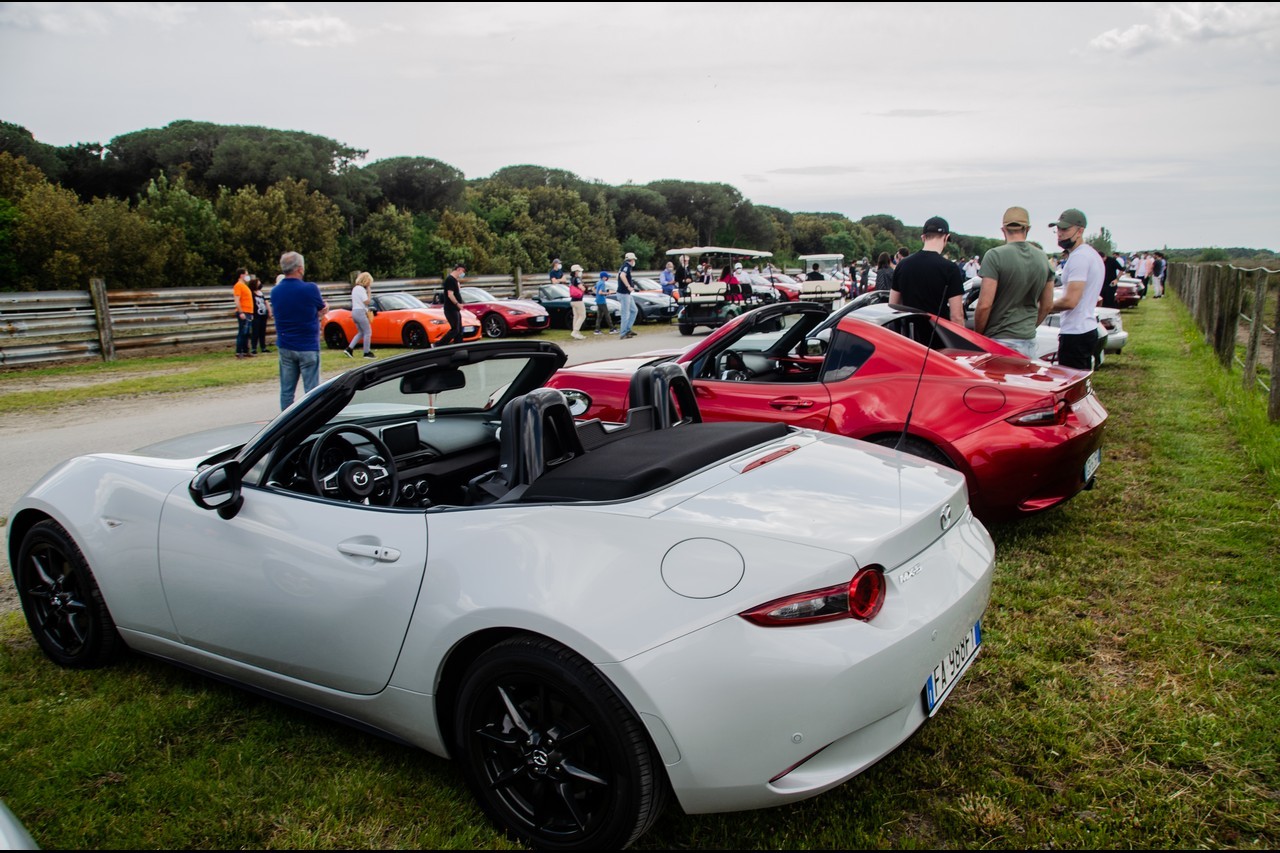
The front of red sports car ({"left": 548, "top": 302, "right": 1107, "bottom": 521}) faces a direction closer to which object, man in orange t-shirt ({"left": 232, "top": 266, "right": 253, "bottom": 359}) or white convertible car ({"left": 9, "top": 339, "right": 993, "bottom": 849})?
the man in orange t-shirt

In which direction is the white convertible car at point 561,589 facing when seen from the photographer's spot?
facing away from the viewer and to the left of the viewer

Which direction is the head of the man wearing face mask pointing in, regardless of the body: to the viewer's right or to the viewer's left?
to the viewer's left

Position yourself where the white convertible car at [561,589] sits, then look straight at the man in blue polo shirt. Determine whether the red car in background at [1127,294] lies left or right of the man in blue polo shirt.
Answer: right

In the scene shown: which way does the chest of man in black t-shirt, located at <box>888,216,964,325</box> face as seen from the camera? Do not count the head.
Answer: away from the camera

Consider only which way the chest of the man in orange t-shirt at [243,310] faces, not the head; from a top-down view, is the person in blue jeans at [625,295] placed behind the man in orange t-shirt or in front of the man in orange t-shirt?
in front

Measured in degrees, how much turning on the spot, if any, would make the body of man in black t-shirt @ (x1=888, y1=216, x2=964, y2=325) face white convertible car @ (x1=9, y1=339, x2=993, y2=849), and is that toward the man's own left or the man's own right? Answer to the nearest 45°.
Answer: approximately 180°

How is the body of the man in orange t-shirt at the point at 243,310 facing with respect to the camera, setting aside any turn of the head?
to the viewer's right

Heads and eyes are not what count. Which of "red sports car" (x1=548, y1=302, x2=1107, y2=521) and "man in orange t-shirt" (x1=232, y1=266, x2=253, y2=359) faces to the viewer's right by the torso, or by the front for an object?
the man in orange t-shirt

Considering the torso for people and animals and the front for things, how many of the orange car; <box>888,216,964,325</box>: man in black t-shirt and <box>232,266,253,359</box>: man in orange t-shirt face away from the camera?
1

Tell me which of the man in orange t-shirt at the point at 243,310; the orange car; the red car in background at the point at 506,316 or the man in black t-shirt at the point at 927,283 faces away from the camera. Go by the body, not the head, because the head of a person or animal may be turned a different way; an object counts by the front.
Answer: the man in black t-shirt

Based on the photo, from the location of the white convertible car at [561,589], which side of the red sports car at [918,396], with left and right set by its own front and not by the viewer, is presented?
left

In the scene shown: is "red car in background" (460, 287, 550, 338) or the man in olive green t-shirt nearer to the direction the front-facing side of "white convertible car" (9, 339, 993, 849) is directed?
the red car in background

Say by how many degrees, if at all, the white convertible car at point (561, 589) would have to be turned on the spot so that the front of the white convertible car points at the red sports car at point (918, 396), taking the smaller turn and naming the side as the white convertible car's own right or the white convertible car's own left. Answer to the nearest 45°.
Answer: approximately 90° to the white convertible car's own right

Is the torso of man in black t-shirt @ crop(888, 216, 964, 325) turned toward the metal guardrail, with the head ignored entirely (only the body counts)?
no

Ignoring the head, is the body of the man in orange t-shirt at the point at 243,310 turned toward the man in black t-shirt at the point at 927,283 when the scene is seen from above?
no

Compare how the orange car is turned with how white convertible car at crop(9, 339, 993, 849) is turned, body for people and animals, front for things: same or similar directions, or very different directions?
very different directions

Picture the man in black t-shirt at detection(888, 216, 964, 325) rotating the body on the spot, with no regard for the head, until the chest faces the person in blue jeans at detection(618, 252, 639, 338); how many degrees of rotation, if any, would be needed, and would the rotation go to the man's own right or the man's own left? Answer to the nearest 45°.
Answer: approximately 45° to the man's own left

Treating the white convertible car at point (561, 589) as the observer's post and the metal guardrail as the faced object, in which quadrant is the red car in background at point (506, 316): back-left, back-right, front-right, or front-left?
front-right
